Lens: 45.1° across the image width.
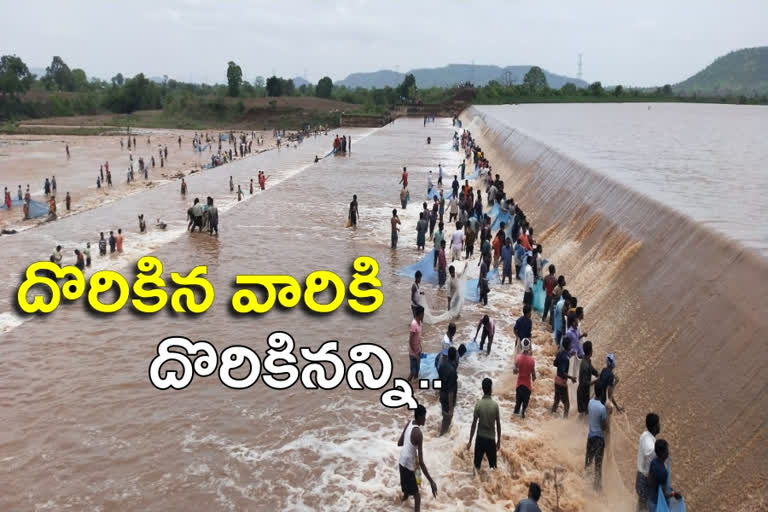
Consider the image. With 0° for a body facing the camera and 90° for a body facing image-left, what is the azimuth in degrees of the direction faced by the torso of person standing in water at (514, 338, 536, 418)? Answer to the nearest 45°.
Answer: approximately 180°

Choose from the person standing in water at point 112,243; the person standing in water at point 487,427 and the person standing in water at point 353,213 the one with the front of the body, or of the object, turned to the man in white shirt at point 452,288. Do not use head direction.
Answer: the person standing in water at point 487,427

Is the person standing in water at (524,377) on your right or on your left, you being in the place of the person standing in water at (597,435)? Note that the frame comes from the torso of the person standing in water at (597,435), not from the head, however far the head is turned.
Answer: on your left
